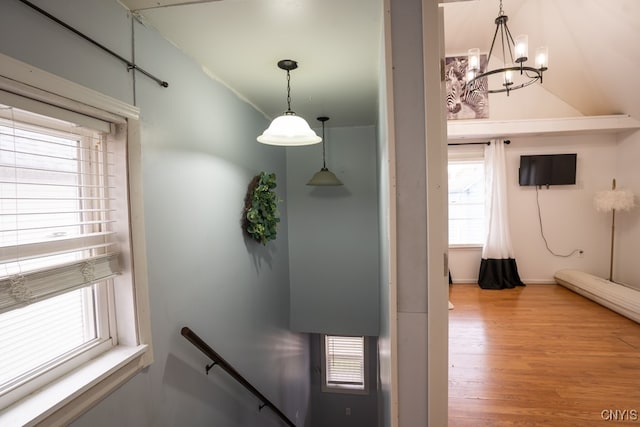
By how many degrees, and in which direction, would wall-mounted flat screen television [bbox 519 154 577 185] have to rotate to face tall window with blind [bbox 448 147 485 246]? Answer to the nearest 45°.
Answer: approximately 90° to its right

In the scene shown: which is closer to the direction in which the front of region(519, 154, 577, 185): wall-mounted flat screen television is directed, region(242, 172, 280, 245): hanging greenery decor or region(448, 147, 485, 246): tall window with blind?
the hanging greenery decor

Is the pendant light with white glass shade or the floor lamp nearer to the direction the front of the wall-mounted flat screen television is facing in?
the pendant light with white glass shade

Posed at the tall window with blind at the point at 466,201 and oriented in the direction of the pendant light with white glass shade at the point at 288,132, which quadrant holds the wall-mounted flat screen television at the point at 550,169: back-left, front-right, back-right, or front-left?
back-left

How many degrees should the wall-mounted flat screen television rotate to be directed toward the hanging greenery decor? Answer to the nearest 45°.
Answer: approximately 45° to its right

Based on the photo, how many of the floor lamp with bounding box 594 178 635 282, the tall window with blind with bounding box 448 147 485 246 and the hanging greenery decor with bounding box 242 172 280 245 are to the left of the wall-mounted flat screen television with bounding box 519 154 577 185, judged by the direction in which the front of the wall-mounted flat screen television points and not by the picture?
1

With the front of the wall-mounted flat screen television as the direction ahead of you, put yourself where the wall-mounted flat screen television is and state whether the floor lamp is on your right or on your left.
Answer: on your left

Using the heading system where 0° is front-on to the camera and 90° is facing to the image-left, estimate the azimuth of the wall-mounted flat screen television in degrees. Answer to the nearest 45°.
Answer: approximately 0°

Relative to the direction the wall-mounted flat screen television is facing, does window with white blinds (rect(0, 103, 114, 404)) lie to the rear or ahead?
ahead
